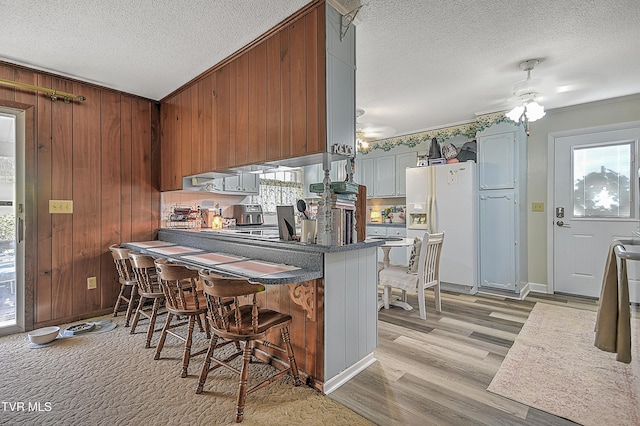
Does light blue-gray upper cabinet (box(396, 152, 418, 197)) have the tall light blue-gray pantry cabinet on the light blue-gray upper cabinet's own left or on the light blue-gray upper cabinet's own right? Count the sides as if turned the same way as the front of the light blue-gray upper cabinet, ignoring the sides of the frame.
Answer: on the light blue-gray upper cabinet's own left

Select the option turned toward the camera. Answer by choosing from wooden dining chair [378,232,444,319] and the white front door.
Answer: the white front door

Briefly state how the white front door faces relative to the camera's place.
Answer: facing the viewer

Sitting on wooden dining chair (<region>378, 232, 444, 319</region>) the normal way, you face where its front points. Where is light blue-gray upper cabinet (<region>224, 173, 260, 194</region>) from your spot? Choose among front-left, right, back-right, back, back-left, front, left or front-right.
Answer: front-left

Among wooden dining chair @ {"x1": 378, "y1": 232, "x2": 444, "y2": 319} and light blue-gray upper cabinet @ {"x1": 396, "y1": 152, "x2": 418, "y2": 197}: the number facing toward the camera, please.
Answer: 1

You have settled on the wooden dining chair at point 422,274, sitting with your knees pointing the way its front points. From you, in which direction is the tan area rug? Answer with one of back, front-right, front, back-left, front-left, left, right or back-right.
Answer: back

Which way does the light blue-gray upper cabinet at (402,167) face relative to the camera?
toward the camera

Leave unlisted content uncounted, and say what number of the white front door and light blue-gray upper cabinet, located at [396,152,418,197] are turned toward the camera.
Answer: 2

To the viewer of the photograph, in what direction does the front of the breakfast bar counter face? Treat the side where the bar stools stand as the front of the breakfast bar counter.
facing the viewer and to the left of the viewer

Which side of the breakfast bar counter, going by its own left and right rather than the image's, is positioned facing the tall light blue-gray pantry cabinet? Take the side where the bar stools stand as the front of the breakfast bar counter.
back

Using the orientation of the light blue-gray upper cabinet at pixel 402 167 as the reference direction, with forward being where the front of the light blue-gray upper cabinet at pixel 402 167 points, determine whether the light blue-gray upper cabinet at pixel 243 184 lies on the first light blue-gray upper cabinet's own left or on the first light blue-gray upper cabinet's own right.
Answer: on the first light blue-gray upper cabinet's own right

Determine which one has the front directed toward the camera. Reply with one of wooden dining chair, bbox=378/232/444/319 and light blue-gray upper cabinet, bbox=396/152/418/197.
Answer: the light blue-gray upper cabinet

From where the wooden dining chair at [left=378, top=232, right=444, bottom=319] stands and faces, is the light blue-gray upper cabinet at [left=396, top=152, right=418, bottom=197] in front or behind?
in front

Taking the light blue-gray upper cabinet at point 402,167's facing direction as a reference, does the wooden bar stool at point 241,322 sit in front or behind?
in front

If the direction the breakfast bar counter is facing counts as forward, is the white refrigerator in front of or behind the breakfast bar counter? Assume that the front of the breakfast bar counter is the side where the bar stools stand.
behind
